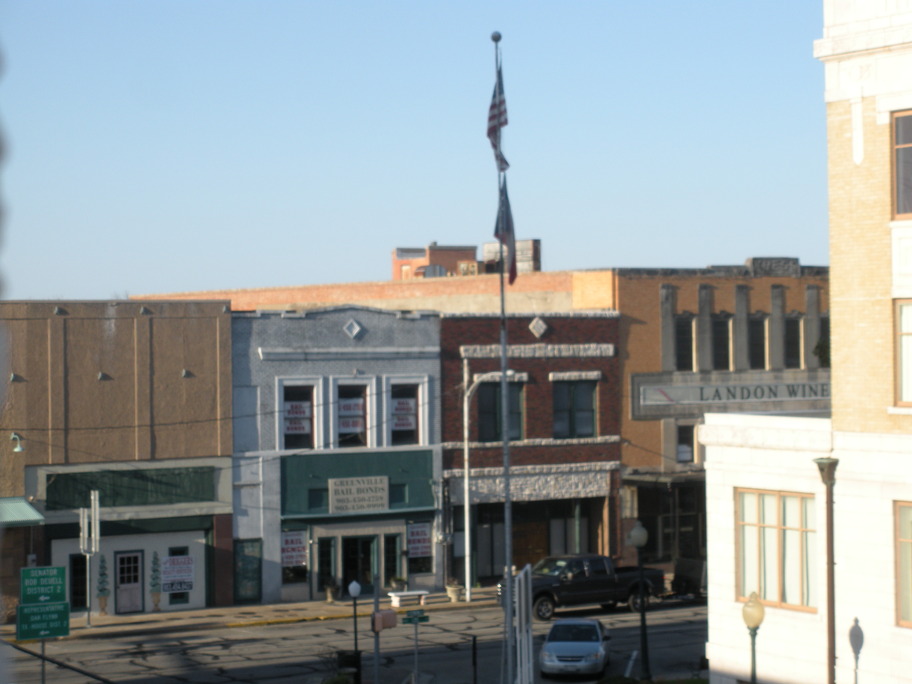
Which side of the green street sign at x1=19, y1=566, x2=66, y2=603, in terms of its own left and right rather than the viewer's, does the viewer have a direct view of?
front

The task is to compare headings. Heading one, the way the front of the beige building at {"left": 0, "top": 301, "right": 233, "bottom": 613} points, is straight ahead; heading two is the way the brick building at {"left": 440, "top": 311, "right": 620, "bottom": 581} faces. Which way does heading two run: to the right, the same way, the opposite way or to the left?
the same way

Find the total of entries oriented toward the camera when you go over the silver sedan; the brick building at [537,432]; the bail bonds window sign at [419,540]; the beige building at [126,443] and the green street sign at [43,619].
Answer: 5

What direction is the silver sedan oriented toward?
toward the camera

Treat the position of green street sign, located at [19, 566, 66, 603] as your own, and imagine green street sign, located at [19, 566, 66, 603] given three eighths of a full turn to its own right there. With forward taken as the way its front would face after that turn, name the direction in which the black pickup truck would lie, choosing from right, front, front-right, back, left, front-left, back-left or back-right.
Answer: right

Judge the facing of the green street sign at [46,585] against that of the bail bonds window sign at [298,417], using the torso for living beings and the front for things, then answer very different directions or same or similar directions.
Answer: same or similar directions

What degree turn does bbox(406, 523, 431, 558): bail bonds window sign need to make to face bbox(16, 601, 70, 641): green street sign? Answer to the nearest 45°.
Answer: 0° — it already faces it

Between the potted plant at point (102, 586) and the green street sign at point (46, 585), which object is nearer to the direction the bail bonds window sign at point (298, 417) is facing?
the green street sign

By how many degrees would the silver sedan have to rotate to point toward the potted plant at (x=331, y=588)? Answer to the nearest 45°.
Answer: approximately 135° to its right

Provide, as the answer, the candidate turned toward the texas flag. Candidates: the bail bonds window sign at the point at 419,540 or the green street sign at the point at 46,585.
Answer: the bail bonds window sign

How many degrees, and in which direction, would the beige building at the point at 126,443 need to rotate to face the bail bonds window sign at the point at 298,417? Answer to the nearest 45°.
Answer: approximately 90° to its left

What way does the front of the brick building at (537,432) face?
toward the camera

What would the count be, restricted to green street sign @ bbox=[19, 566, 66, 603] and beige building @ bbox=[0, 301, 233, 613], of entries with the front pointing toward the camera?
2

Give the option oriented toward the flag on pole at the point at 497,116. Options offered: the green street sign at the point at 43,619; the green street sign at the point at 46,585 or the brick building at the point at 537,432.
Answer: the brick building

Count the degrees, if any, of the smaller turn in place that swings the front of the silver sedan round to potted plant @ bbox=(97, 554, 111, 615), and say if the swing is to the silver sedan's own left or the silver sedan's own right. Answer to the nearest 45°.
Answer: approximately 135° to the silver sedan's own right
